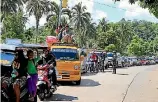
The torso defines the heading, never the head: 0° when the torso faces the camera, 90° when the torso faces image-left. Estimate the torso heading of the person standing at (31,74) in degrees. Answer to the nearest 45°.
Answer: approximately 315°

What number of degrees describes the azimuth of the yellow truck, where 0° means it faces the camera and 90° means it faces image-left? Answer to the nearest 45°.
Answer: approximately 0°

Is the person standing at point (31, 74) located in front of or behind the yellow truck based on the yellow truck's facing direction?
in front

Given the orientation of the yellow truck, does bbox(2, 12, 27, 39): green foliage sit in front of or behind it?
behind

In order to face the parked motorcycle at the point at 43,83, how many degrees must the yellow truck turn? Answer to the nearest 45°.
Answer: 0° — it already faces it

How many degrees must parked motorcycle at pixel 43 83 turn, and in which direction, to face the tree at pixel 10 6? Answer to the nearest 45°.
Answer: approximately 135° to its right

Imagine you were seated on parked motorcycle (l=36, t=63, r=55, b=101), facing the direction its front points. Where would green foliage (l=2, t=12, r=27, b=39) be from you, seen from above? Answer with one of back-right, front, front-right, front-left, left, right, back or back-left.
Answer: back-right
